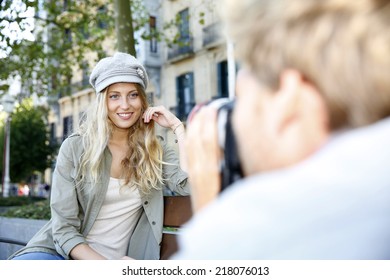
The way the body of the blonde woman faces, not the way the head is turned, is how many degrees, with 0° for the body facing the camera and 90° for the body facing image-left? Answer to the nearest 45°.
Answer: approximately 0°
